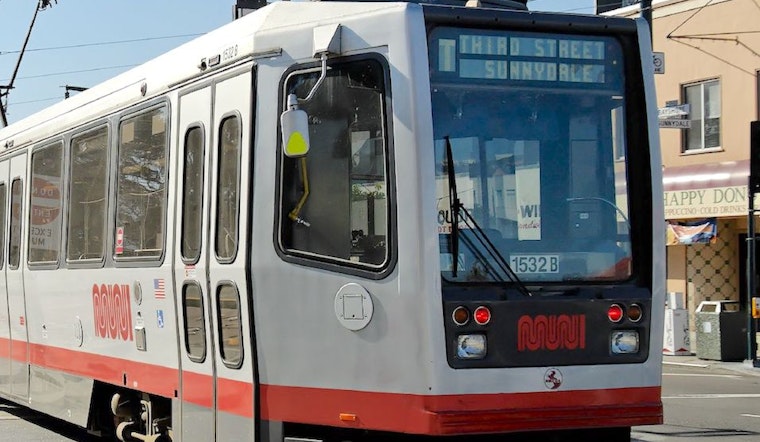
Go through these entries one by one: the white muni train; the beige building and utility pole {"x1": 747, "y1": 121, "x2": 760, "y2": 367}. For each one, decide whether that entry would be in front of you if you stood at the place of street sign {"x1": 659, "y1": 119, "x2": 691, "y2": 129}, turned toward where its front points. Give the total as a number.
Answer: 1

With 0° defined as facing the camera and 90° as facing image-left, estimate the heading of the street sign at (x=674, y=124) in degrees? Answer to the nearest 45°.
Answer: approximately 0°

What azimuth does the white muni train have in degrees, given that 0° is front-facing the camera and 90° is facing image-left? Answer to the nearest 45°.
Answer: approximately 315°

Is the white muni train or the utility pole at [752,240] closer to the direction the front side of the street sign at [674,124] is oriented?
the white muni train

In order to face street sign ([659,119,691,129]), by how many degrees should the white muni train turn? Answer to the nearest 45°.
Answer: approximately 90° to its left

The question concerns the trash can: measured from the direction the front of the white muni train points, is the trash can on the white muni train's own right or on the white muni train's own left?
on the white muni train's own left

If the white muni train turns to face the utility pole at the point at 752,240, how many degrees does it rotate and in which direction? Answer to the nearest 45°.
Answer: approximately 90° to its left

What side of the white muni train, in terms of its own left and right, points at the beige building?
left

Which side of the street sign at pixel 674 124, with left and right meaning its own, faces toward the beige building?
back
